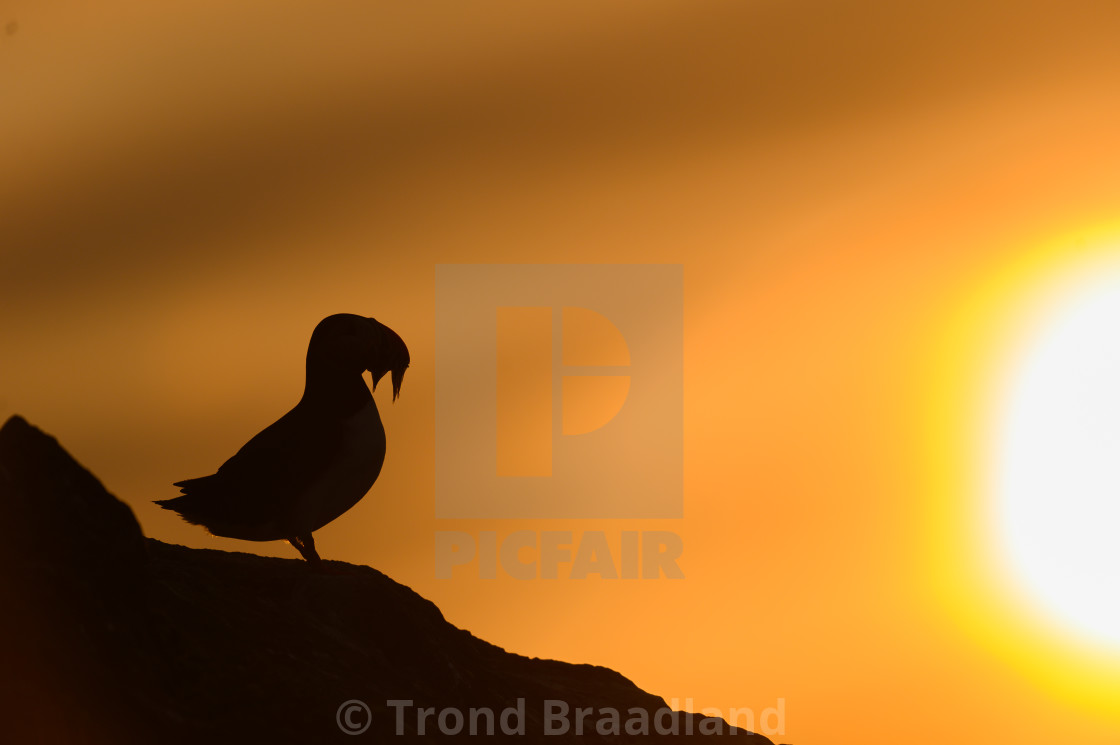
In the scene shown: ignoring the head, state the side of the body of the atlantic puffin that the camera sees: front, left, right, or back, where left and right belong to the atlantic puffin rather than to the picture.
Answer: right
